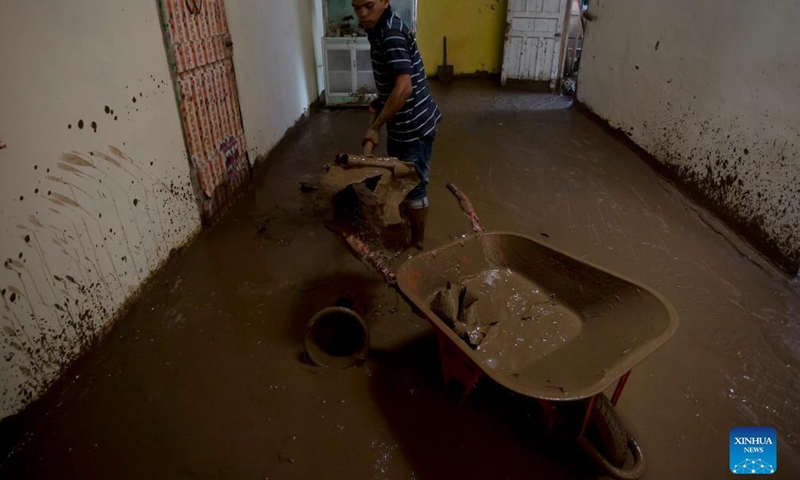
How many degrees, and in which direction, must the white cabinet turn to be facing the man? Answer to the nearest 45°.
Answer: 0° — it already faces them

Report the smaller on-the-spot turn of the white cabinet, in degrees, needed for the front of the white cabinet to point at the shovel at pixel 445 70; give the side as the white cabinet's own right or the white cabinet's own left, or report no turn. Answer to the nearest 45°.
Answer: approximately 135° to the white cabinet's own left

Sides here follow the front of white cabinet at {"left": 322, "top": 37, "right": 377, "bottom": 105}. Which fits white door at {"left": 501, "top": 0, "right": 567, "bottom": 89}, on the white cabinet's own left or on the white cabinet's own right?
on the white cabinet's own left

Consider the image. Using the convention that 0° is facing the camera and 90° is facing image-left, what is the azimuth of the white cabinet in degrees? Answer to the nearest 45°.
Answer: approximately 0°

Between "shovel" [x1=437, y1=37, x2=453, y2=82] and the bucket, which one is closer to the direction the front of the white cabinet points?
the bucket

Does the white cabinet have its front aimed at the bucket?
yes

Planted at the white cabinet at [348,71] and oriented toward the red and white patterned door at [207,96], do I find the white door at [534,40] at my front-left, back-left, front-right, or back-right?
back-left

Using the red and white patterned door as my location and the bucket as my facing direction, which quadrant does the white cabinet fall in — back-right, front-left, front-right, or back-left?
back-left

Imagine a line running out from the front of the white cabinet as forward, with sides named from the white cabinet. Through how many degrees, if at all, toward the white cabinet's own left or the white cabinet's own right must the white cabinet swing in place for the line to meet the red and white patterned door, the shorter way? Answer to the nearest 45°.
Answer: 0° — it already faces it

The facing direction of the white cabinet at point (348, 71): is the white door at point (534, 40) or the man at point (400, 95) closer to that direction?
the man

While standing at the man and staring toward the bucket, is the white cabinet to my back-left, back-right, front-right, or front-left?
back-right
